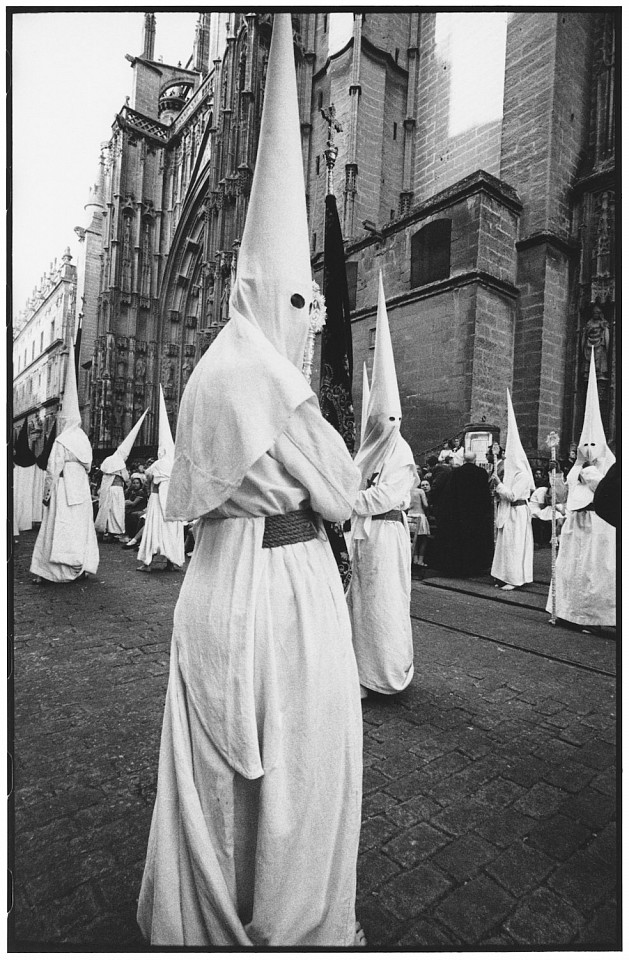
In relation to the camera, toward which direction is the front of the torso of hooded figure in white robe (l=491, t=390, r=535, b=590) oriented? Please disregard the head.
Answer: to the viewer's left

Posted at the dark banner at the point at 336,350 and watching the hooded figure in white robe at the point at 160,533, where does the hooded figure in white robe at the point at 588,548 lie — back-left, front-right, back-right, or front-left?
front-right

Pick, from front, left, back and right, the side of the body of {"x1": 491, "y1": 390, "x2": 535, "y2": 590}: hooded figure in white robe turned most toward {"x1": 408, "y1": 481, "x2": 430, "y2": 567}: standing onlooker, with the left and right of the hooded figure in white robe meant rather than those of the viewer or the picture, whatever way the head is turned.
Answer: front

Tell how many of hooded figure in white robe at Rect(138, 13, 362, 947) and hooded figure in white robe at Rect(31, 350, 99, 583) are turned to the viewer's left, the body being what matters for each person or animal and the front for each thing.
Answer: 0

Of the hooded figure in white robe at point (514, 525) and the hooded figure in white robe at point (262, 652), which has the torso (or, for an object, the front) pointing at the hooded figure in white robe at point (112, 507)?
the hooded figure in white robe at point (514, 525)

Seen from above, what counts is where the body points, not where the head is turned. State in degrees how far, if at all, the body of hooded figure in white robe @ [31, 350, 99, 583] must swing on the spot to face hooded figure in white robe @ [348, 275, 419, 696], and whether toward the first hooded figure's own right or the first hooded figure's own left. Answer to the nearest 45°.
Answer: approximately 45° to the first hooded figure's own right

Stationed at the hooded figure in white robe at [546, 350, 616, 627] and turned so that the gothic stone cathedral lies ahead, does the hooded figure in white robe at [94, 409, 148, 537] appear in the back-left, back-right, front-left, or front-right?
front-left

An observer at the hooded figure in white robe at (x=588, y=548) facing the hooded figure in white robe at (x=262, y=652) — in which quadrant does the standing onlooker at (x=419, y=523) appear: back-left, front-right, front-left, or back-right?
back-right

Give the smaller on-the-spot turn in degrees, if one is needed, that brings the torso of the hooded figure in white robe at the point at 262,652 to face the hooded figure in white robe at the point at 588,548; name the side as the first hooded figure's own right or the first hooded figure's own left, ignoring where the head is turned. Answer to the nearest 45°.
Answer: approximately 45° to the first hooded figure's own left

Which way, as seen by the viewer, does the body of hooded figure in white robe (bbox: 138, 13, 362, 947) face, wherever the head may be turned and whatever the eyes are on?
to the viewer's right

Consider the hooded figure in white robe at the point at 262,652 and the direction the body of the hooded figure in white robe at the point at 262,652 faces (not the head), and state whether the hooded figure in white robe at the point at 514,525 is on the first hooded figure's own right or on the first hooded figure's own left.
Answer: on the first hooded figure's own left
